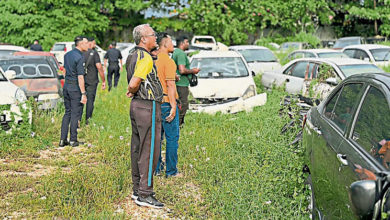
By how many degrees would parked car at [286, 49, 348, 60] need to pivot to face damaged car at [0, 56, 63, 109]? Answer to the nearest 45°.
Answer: approximately 90° to its right

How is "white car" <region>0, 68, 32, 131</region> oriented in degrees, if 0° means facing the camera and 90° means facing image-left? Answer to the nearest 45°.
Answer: approximately 315°

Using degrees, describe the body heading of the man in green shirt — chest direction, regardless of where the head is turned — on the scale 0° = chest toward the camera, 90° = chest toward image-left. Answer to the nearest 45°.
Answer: approximately 270°

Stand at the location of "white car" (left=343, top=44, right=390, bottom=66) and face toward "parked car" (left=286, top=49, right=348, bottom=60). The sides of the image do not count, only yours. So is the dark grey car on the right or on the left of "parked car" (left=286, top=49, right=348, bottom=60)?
left

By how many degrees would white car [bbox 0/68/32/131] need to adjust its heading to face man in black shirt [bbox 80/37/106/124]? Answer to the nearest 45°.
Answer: approximately 90° to its left

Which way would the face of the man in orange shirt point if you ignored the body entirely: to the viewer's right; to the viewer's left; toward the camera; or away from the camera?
to the viewer's right

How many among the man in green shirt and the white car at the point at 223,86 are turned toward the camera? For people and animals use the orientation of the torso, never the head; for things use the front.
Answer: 1

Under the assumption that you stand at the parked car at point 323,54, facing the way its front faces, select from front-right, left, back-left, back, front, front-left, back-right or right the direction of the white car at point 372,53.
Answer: left

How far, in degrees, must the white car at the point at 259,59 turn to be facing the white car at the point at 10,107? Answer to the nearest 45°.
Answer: approximately 90° to its right

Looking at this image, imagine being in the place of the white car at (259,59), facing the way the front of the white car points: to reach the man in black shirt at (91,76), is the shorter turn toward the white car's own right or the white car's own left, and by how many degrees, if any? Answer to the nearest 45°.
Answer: approximately 90° to the white car's own right
